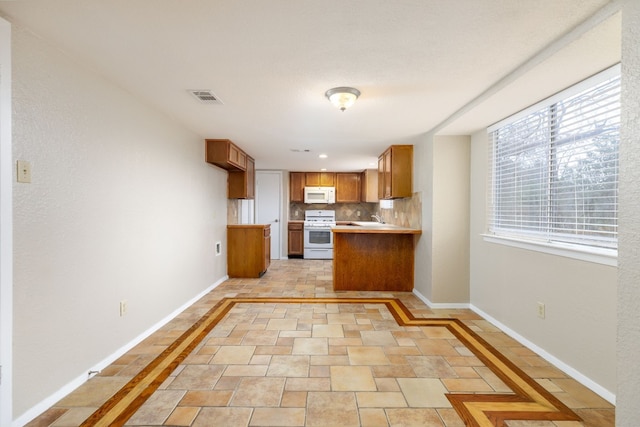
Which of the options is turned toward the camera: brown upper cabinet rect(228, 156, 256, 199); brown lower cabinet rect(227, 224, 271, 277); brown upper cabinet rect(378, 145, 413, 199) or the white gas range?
the white gas range

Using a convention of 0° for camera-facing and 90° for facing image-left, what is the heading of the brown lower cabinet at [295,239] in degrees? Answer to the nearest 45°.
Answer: approximately 0°

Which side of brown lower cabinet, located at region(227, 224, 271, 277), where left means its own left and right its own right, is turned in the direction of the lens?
right

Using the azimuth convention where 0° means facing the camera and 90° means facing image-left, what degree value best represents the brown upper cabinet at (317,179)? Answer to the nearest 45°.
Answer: approximately 0°

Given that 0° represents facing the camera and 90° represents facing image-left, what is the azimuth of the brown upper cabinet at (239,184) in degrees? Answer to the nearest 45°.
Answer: approximately 270°

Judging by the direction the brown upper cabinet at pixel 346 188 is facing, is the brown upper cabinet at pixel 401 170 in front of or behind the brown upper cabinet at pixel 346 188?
in front

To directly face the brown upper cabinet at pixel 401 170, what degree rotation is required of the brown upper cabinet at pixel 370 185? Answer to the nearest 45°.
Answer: approximately 45° to its left

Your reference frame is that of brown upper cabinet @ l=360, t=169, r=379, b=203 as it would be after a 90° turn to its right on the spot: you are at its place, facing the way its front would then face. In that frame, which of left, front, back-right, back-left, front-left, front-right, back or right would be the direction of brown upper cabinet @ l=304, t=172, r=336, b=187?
front-left

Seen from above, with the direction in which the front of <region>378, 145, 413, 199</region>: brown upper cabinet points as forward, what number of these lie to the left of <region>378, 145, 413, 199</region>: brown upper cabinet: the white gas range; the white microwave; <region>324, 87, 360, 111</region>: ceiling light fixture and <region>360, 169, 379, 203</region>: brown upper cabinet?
1

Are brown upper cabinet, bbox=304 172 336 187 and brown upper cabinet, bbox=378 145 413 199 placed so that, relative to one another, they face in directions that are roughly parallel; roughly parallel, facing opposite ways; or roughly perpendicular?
roughly perpendicular

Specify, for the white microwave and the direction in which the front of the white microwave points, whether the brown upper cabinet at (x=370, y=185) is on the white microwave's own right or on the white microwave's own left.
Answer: on the white microwave's own left
